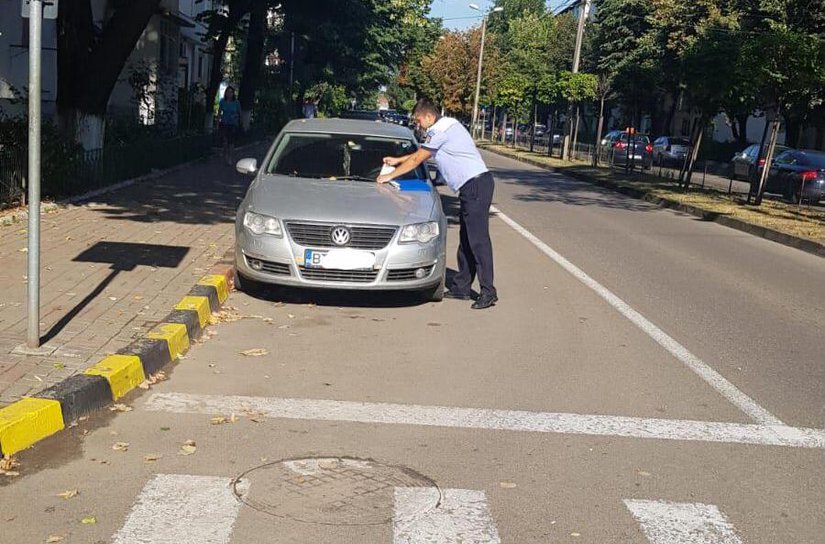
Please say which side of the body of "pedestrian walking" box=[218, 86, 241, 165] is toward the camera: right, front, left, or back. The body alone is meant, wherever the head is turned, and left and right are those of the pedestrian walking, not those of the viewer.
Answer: front

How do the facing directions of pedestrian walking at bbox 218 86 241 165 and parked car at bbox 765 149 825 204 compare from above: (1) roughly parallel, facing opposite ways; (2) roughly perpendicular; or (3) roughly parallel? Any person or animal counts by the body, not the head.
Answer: roughly parallel, facing opposite ways

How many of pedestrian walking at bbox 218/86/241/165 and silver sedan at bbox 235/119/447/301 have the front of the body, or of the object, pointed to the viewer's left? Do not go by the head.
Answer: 0

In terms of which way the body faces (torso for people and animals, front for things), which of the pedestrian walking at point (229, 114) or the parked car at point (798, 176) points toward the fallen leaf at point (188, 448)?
the pedestrian walking

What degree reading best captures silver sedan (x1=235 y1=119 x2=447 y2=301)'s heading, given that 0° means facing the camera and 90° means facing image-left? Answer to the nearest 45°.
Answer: approximately 0°

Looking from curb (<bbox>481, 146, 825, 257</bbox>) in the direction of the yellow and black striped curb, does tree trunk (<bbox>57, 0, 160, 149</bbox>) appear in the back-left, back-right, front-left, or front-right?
front-right

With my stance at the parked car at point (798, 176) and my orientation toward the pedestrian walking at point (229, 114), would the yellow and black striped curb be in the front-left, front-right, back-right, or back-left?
front-left

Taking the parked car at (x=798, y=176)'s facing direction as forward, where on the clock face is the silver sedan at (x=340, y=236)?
The silver sedan is roughly at 8 o'clock from the parked car.

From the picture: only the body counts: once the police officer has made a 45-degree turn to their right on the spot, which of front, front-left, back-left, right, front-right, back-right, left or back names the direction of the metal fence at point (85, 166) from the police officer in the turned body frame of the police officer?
front

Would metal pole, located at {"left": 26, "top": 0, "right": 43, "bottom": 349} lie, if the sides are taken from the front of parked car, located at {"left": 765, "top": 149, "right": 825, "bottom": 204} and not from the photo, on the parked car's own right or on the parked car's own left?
on the parked car's own left

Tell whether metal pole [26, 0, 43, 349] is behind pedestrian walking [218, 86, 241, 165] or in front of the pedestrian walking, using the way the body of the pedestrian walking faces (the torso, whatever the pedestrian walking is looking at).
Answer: in front

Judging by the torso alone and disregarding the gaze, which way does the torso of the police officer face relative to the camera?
to the viewer's left

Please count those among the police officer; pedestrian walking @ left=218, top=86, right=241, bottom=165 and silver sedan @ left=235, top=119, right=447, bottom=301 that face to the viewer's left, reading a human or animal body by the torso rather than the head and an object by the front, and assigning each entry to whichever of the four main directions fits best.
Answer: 1

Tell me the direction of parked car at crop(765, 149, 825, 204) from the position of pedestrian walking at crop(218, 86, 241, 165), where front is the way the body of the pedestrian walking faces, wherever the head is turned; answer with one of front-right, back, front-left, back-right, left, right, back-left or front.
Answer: left

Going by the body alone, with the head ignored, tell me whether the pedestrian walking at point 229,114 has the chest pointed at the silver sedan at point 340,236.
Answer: yes

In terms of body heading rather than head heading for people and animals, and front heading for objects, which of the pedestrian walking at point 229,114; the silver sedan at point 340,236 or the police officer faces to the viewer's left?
the police officer

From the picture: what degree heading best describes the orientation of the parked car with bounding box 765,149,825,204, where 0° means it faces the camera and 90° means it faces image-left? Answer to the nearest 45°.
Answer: approximately 135°

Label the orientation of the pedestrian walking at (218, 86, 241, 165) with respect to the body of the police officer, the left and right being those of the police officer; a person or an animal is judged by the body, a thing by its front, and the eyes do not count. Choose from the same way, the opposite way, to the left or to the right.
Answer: to the left

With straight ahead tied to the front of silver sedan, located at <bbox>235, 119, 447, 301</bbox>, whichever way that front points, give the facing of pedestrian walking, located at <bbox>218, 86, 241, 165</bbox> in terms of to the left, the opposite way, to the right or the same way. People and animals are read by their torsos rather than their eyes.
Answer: the same way

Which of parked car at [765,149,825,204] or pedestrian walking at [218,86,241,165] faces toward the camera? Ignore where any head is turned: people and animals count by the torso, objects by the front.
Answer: the pedestrian walking
